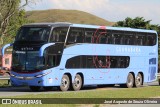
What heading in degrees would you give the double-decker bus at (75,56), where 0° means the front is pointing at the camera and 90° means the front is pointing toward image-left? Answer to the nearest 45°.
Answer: approximately 45°
